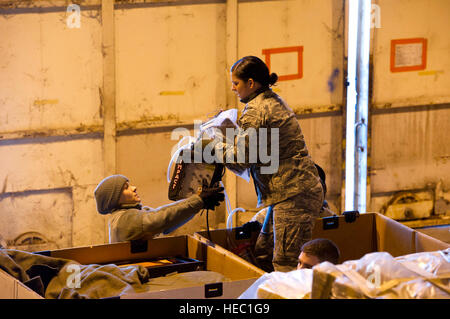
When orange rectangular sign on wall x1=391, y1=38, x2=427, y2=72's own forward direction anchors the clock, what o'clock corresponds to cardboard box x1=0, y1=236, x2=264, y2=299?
The cardboard box is roughly at 1 o'clock from the orange rectangular sign on wall.

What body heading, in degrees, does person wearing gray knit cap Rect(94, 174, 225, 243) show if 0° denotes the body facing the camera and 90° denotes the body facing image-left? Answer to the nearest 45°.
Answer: approximately 270°

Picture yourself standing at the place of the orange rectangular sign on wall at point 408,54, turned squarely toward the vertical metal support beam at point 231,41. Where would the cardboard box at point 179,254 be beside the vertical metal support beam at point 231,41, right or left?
left

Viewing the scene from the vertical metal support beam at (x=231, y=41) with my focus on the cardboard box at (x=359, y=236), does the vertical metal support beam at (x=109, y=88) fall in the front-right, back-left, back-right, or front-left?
back-right

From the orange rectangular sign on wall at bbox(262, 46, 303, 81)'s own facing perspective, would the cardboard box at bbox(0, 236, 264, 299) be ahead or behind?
ahead

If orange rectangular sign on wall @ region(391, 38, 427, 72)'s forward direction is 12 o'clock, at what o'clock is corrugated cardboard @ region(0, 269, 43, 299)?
The corrugated cardboard is roughly at 1 o'clock from the orange rectangular sign on wall.

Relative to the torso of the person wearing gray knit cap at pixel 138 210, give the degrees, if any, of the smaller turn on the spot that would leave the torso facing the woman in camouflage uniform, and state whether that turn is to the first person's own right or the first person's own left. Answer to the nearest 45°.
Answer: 0° — they already face them

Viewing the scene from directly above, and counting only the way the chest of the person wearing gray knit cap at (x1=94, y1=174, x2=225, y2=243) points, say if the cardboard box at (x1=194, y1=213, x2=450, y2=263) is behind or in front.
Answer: in front

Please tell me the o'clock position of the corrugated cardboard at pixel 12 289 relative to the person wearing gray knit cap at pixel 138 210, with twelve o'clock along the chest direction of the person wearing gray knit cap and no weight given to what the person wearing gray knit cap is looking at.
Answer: The corrugated cardboard is roughly at 4 o'clock from the person wearing gray knit cap.

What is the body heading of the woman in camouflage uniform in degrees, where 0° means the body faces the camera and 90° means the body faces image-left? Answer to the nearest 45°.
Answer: approximately 90°

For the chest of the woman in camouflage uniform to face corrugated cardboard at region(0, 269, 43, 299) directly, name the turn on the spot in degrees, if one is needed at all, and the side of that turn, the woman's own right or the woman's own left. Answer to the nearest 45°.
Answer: approximately 45° to the woman's own left

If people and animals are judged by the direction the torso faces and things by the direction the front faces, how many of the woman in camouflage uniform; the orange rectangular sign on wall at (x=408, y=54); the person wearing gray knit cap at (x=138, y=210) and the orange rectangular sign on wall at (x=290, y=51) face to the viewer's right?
1

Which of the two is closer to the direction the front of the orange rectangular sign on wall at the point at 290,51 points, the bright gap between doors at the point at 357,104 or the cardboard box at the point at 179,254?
the cardboard box

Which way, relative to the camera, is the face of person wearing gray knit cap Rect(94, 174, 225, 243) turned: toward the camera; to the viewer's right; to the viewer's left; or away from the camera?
to the viewer's right

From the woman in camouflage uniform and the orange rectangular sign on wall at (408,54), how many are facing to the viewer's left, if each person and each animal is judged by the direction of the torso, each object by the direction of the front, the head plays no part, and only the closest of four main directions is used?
1

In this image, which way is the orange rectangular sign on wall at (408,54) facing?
toward the camera

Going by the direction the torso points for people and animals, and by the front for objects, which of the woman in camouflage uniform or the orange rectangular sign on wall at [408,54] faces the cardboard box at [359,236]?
the orange rectangular sign on wall

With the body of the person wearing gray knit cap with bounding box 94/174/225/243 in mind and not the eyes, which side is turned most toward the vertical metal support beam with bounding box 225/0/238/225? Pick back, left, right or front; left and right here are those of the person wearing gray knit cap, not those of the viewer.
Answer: left

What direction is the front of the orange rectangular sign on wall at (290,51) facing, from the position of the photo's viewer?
facing the viewer

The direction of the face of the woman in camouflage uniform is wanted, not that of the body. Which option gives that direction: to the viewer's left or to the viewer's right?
to the viewer's left

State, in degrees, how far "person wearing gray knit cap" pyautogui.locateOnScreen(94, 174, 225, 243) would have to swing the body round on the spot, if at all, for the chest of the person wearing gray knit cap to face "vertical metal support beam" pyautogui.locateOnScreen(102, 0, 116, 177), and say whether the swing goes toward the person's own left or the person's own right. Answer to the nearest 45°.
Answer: approximately 90° to the person's own left

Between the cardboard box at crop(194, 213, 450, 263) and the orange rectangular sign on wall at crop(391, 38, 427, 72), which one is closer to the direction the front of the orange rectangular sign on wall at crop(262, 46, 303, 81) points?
the cardboard box
